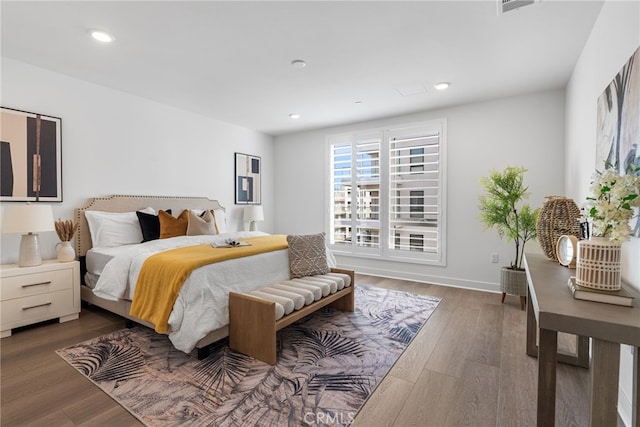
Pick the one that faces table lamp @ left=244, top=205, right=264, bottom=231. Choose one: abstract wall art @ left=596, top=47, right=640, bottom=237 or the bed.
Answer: the abstract wall art

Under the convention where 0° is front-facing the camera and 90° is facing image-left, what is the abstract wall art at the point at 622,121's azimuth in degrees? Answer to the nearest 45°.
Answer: approximately 90°

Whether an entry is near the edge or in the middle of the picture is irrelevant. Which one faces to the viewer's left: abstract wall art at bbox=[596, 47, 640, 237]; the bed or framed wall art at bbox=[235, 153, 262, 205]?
abstract wall art at bbox=[596, 47, 640, 237]

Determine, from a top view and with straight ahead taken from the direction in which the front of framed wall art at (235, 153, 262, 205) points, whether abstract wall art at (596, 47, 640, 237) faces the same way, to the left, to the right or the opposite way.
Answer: the opposite way

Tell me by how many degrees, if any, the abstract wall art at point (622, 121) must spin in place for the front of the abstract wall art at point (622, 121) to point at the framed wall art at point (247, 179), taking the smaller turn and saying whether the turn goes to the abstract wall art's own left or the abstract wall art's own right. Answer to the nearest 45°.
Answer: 0° — it already faces it

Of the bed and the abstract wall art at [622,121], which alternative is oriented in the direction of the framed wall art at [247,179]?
the abstract wall art at [622,121]
